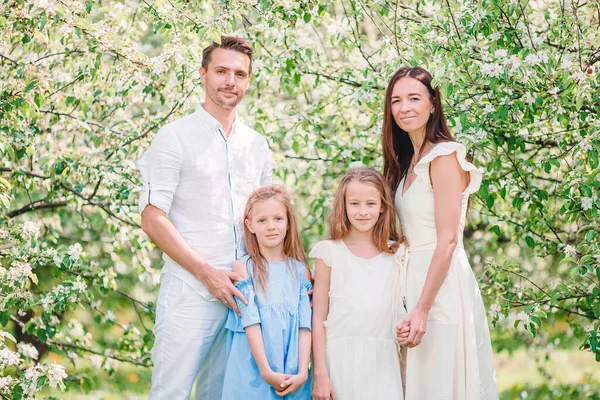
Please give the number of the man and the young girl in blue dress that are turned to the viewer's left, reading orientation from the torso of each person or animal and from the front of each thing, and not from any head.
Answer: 0

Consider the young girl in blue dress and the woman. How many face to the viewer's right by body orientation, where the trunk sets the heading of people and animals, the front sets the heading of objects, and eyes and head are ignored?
0

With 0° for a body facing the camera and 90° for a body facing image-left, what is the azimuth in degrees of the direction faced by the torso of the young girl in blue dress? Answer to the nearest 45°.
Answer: approximately 0°

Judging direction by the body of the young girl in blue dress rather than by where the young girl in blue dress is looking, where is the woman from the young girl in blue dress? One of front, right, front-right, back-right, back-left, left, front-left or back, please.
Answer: left

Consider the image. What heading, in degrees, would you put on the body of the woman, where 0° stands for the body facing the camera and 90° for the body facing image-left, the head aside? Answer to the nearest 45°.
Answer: approximately 45°

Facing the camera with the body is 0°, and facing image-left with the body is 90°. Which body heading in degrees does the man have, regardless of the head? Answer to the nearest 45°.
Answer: approximately 315°

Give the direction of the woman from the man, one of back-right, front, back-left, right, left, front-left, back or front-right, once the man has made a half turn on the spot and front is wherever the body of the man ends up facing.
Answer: back-right

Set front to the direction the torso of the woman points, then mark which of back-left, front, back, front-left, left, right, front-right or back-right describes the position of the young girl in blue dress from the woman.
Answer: front-right
